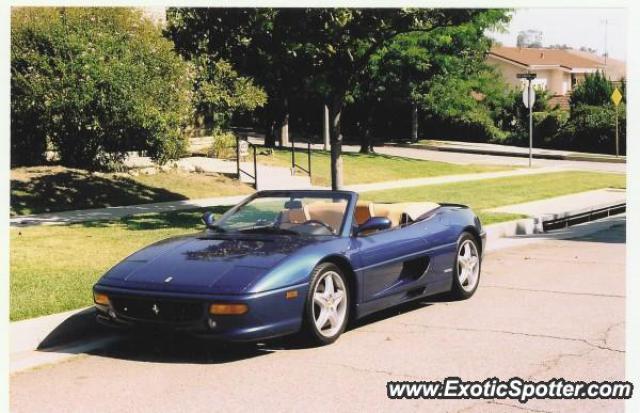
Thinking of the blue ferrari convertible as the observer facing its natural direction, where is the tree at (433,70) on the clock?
The tree is roughly at 5 o'clock from the blue ferrari convertible.

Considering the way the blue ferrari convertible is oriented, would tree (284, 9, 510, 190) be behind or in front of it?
behind

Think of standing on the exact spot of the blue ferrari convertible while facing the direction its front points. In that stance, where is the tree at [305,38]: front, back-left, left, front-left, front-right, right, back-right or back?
back-right

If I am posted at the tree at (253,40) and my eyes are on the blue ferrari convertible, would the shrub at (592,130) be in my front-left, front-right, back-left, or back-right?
back-left

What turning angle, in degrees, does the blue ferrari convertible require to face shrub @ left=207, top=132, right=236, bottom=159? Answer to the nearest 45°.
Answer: approximately 135° to its right

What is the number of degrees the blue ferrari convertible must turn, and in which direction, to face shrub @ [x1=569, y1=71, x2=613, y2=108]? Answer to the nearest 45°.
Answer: approximately 135° to its right

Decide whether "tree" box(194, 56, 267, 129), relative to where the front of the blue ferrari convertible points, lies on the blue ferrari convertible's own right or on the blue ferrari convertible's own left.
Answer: on the blue ferrari convertible's own right

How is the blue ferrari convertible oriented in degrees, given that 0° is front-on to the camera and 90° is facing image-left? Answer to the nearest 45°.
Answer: approximately 45°

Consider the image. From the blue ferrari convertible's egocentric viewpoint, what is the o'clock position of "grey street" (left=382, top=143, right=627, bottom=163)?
The grey street is roughly at 5 o'clock from the blue ferrari convertible.

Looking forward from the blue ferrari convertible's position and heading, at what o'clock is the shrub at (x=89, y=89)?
The shrub is roughly at 4 o'clock from the blue ferrari convertible.
